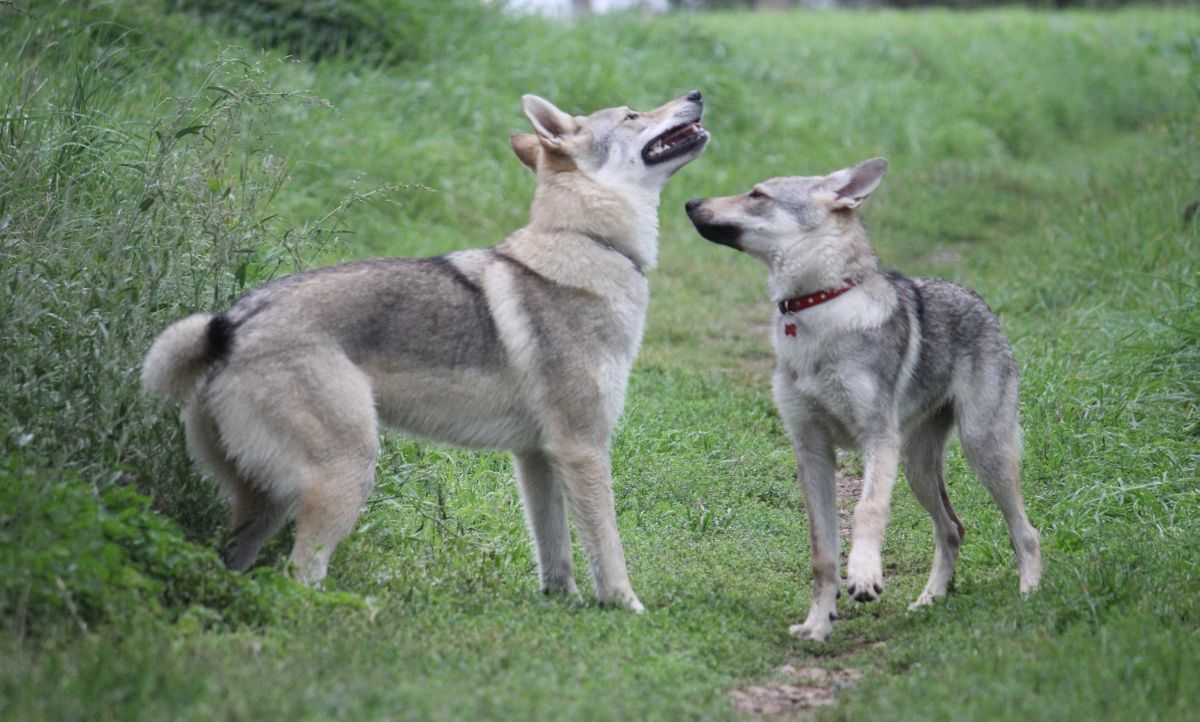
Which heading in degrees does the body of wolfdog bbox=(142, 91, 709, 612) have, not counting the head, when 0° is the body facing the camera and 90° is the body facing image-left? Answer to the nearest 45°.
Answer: approximately 270°

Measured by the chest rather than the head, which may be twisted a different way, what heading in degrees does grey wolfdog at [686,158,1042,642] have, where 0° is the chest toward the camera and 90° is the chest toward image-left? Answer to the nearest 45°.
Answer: approximately 45°

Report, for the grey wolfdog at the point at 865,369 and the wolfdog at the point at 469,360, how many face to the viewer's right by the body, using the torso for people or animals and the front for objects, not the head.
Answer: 1

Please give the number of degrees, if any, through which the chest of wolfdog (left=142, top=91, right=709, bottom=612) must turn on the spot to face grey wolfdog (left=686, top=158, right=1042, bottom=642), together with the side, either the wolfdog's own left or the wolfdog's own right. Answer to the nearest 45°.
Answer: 0° — it already faces it

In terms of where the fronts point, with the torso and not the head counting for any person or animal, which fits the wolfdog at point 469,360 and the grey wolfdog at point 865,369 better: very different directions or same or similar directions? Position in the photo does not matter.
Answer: very different directions
